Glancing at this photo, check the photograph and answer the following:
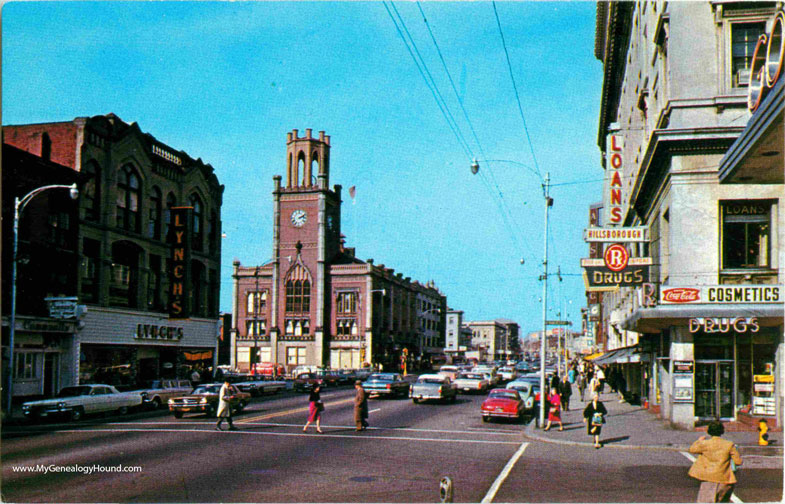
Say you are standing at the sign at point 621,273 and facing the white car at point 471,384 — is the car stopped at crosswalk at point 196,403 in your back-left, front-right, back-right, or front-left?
front-left

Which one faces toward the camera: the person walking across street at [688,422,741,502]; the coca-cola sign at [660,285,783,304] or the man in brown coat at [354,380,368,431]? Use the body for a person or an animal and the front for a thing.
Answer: the coca-cola sign

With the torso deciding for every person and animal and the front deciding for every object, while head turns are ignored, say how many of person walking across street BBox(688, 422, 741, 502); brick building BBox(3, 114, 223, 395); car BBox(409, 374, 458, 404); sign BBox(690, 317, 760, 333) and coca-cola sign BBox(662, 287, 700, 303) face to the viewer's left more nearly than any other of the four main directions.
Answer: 0

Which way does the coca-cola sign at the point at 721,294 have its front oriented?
toward the camera

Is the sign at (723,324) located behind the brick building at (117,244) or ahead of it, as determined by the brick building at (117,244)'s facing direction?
ahead

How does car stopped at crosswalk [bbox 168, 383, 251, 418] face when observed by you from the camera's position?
facing the viewer and to the left of the viewer

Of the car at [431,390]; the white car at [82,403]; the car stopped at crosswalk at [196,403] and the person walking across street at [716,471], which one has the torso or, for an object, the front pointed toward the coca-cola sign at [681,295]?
the person walking across street

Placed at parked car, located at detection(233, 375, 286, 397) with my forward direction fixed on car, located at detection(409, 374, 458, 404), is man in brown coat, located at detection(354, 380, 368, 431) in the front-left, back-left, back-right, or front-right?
front-right
